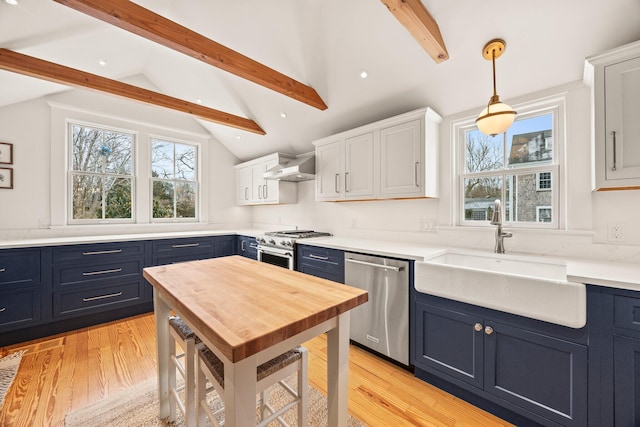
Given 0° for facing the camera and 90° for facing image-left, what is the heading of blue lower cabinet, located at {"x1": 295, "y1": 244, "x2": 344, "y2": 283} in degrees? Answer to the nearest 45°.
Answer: approximately 45°

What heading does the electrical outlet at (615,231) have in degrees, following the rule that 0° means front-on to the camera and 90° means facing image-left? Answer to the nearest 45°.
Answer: approximately 0°

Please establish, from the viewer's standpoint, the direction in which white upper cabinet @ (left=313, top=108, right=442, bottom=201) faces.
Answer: facing the viewer and to the left of the viewer

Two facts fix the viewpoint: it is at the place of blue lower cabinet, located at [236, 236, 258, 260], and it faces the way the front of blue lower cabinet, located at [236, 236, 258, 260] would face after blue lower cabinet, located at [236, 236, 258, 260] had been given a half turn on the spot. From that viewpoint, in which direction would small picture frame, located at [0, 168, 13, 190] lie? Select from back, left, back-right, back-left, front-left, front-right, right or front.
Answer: back-left

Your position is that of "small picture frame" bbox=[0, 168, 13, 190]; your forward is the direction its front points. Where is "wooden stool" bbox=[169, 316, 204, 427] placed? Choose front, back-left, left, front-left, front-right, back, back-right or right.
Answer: front

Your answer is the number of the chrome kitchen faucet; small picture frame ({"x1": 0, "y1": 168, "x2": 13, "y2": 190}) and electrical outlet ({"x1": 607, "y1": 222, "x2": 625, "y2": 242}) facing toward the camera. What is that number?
3

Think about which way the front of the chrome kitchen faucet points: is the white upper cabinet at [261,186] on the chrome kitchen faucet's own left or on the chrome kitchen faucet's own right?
on the chrome kitchen faucet's own right

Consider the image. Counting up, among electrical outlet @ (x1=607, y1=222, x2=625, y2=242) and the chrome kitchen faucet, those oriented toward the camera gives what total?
2

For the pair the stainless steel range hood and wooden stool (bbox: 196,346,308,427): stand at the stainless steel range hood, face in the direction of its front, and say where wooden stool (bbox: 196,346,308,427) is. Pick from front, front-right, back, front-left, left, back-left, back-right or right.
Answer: front-left

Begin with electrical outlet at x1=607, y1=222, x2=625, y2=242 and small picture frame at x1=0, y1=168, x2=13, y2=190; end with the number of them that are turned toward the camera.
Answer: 2

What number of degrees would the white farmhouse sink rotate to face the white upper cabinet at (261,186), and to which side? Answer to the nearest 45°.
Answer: approximately 45° to its right

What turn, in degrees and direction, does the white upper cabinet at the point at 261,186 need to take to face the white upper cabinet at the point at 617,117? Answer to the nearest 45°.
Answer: approximately 90° to its left

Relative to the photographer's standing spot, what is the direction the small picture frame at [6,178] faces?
facing the viewer
